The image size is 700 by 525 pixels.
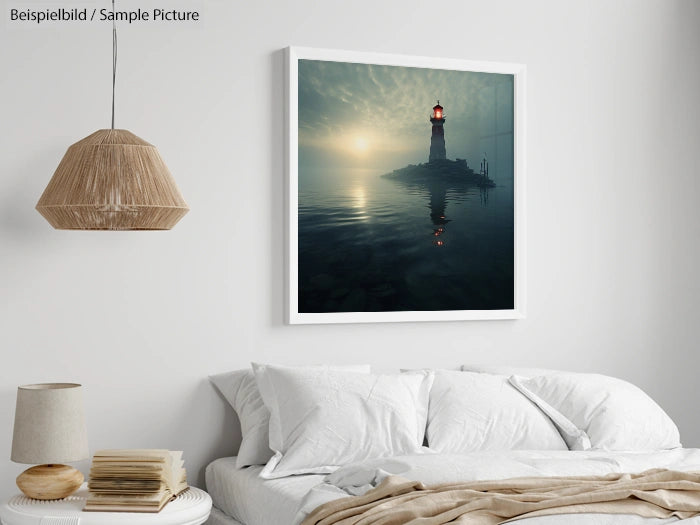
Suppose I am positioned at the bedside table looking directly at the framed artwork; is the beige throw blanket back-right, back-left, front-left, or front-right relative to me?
front-right

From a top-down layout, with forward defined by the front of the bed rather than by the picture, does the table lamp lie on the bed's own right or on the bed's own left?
on the bed's own right

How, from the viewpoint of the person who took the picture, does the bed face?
facing the viewer

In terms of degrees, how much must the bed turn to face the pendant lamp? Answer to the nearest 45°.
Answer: approximately 90° to its right
